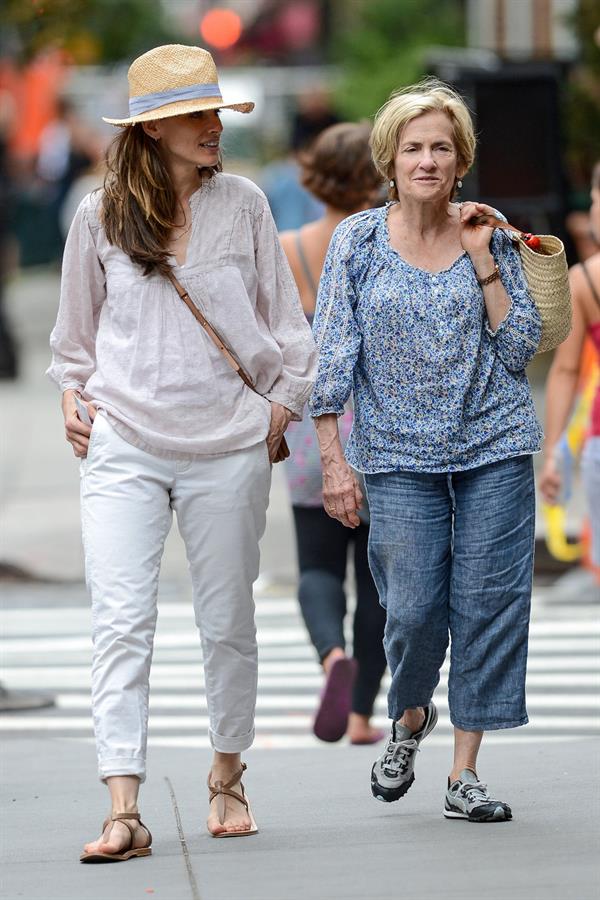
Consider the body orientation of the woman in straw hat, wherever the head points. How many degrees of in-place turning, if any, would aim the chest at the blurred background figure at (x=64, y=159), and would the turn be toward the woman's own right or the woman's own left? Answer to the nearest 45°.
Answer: approximately 180°

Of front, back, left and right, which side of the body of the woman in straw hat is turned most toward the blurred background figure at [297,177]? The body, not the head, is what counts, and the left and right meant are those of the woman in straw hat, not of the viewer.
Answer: back

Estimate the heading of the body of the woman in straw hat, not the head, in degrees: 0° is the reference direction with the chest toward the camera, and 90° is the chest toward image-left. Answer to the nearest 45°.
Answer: approximately 0°

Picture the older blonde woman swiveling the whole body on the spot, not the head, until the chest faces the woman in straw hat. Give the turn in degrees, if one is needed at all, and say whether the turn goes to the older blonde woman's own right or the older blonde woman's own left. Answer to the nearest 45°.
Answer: approximately 90° to the older blonde woman's own right

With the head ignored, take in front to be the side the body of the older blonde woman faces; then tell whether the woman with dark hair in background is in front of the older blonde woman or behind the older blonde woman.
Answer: behind

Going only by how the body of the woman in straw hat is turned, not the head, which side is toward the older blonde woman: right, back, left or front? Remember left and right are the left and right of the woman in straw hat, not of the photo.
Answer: left

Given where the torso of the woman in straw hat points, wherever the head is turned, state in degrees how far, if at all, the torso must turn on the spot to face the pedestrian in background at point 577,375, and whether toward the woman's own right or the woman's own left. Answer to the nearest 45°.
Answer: approximately 135° to the woman's own left
